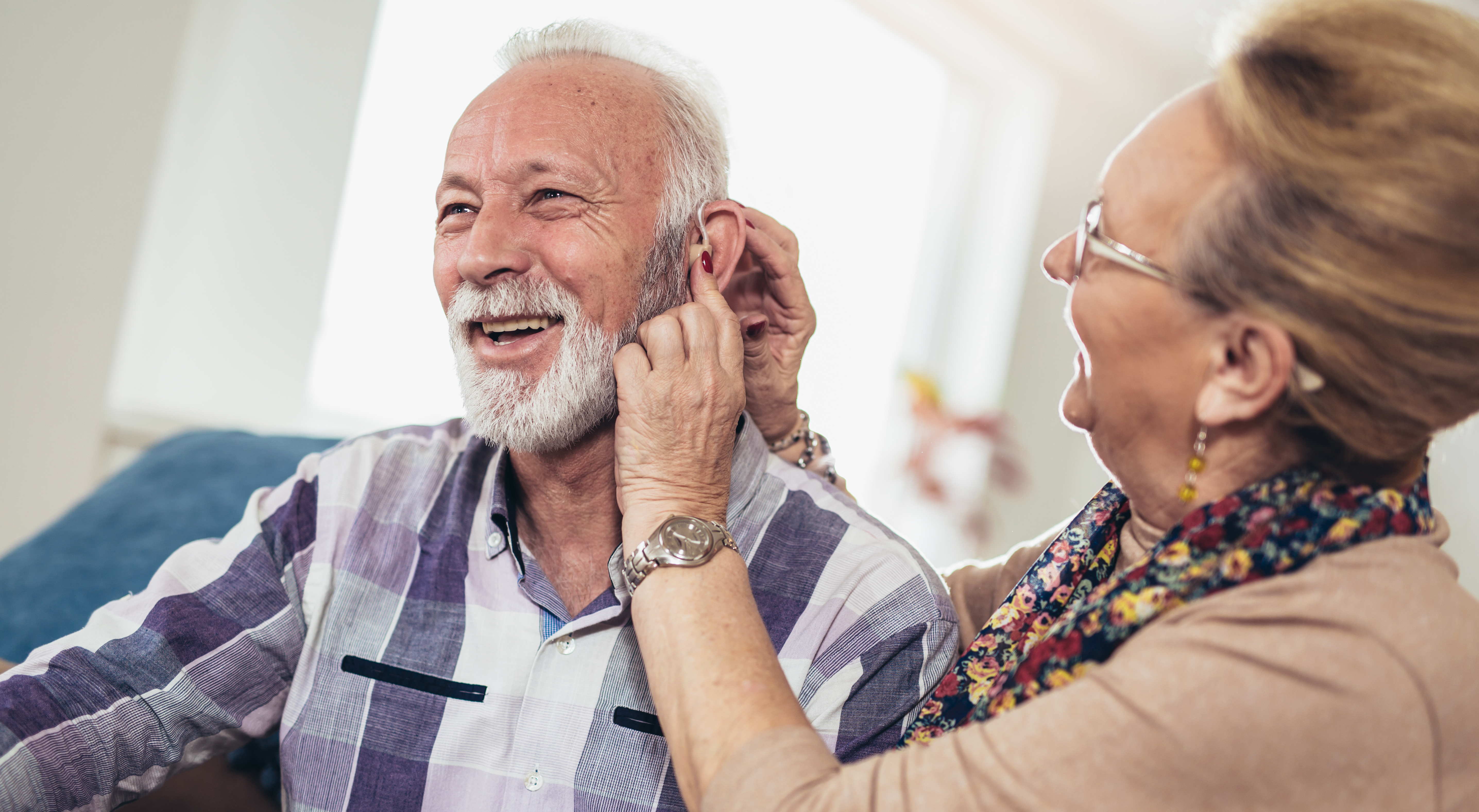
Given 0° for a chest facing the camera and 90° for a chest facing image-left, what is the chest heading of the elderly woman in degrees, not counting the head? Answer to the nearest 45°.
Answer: approximately 90°

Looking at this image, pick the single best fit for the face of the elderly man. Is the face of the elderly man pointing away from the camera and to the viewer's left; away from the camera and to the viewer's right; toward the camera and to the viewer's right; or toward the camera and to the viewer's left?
toward the camera and to the viewer's left

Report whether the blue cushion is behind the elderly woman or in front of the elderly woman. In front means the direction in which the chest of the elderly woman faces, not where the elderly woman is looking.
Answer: in front
